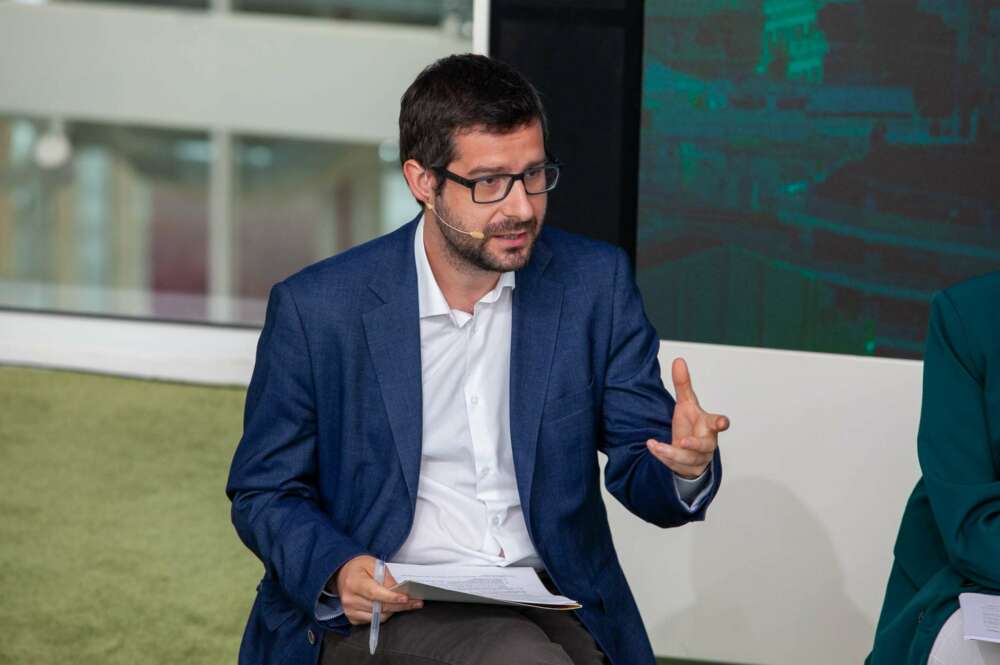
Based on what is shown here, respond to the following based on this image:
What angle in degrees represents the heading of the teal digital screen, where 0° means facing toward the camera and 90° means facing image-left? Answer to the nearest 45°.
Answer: approximately 0°

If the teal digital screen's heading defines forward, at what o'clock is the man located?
The man is roughly at 1 o'clock from the teal digital screen.

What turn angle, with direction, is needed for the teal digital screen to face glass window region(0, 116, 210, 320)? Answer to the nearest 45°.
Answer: approximately 135° to its right
